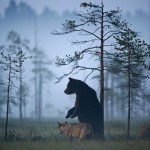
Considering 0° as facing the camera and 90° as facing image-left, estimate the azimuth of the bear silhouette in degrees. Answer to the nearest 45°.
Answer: approximately 90°
